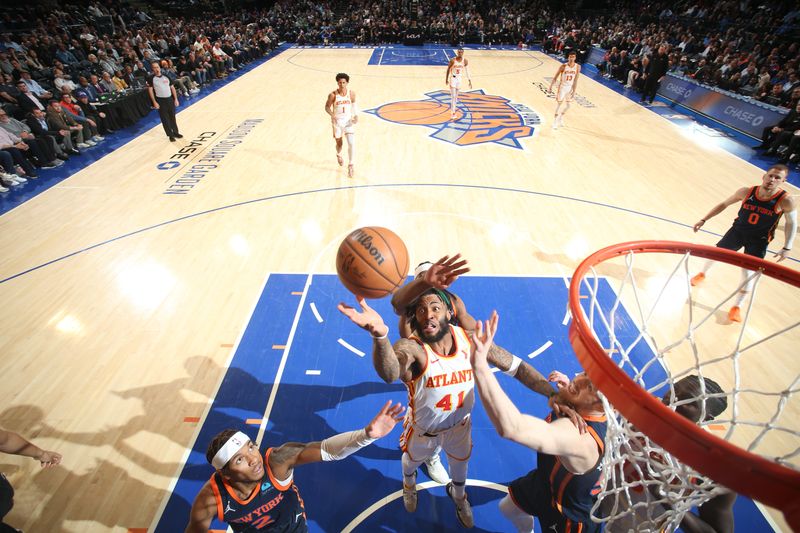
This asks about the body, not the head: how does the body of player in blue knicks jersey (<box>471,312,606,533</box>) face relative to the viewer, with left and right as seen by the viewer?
facing to the left of the viewer

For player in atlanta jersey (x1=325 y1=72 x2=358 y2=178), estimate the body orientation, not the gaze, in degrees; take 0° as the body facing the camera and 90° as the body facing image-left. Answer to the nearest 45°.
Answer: approximately 0°
